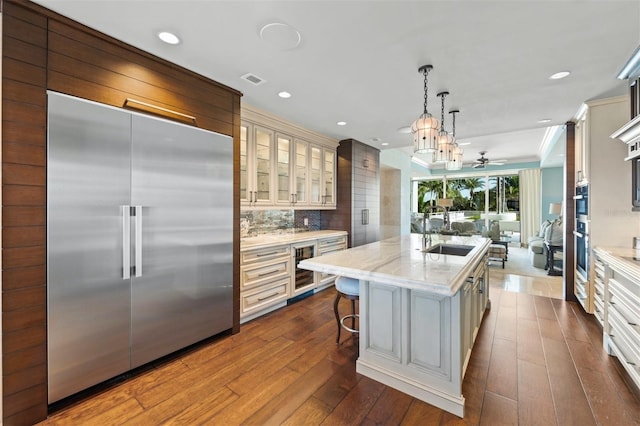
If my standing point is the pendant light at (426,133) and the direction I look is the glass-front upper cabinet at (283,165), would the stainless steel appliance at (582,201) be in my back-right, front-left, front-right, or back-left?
back-right

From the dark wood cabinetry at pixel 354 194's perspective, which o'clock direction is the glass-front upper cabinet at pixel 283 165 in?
The glass-front upper cabinet is roughly at 3 o'clock from the dark wood cabinetry.

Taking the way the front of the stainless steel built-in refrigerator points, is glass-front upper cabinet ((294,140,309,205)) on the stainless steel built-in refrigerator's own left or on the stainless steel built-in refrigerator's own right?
on the stainless steel built-in refrigerator's own left

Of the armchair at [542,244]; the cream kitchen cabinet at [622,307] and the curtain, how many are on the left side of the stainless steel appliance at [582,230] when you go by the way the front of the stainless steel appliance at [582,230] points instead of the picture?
1

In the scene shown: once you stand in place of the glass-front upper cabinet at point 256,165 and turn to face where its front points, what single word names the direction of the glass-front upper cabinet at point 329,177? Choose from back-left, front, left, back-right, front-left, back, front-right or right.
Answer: left

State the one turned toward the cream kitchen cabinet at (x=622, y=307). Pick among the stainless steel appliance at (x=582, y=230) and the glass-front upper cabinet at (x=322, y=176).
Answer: the glass-front upper cabinet

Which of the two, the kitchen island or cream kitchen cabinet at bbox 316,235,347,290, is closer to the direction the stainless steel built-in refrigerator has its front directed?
the kitchen island

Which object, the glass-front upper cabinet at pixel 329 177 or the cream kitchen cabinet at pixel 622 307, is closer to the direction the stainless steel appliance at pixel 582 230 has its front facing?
the glass-front upper cabinet
